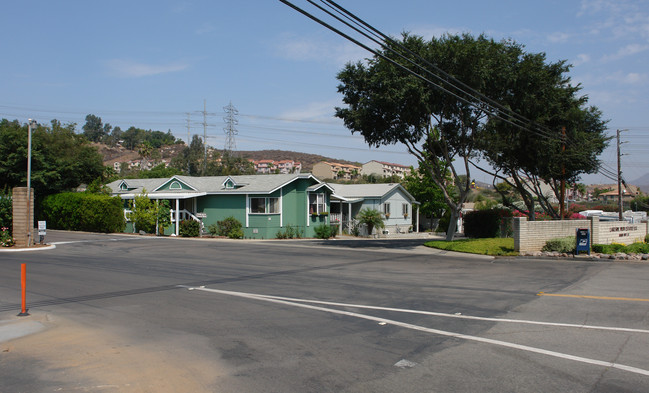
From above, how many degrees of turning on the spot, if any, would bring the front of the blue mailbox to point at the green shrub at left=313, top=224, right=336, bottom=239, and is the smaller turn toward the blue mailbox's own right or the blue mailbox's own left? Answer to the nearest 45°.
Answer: approximately 135° to the blue mailbox's own right

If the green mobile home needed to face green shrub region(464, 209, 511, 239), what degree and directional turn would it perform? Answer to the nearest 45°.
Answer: approximately 90° to its left

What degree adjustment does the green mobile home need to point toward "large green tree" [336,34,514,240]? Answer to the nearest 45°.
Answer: approximately 90° to its left

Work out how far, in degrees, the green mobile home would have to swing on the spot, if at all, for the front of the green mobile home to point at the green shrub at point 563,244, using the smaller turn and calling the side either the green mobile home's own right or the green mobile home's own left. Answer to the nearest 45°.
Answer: approximately 90° to the green mobile home's own left

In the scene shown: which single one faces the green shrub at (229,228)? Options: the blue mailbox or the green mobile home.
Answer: the green mobile home

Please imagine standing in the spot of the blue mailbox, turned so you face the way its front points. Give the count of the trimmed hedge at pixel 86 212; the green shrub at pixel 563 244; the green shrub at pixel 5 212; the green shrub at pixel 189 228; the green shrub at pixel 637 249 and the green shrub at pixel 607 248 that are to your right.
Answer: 4

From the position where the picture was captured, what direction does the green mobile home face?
facing the viewer and to the left of the viewer

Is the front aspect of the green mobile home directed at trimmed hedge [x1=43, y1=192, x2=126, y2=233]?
no

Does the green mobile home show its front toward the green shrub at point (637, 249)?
no

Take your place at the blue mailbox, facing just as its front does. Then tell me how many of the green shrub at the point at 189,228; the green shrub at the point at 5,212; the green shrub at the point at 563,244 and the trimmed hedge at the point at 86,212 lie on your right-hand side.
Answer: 4

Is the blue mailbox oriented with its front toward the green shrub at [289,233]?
no

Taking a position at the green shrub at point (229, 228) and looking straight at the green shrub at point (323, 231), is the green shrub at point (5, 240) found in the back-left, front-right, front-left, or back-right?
back-right

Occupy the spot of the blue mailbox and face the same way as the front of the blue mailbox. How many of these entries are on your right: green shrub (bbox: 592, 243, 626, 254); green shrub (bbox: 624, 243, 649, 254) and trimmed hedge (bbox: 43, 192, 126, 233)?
1

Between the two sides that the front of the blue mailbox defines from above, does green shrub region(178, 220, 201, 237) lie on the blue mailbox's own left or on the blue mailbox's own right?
on the blue mailbox's own right

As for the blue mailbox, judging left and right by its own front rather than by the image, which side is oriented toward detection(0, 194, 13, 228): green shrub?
right

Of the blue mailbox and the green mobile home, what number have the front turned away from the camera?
0

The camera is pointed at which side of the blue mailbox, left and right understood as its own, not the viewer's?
front

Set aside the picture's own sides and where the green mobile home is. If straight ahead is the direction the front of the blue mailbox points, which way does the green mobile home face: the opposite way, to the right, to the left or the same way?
the same way

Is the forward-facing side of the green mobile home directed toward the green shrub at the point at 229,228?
yes

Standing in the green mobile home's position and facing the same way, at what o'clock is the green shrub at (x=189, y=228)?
The green shrub is roughly at 1 o'clock from the green mobile home.
